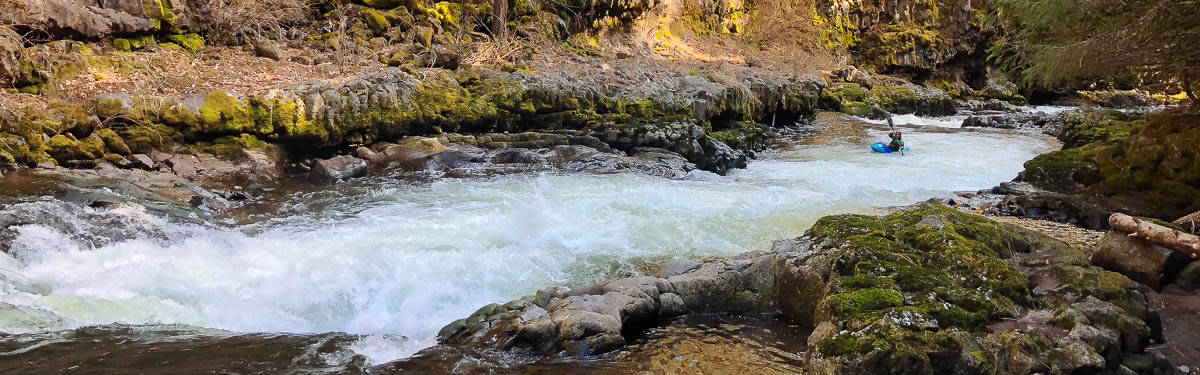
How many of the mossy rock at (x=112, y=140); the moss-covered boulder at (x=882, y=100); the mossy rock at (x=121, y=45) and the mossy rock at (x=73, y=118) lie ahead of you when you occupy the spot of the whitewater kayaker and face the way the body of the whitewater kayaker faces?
3

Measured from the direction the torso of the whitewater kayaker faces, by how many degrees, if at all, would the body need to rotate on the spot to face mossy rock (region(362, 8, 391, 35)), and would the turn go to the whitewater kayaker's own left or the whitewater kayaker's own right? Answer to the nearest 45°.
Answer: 0° — they already face it

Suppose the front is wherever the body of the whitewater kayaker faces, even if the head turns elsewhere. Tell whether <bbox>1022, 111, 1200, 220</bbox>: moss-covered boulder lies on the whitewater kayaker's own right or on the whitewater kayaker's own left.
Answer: on the whitewater kayaker's own left

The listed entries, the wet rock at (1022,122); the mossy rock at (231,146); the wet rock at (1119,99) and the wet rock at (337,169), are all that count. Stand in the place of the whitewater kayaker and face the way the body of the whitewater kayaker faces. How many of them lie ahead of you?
2

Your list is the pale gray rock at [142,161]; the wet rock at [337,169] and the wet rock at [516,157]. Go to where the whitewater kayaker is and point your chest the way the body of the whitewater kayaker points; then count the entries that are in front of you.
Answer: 3

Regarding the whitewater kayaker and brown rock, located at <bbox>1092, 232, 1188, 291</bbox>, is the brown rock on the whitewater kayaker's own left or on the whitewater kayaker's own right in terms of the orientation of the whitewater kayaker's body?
on the whitewater kayaker's own left

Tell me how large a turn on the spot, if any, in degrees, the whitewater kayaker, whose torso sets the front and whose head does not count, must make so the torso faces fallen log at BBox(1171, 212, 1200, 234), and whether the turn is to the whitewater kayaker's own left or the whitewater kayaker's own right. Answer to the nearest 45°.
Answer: approximately 45° to the whitewater kayaker's own left

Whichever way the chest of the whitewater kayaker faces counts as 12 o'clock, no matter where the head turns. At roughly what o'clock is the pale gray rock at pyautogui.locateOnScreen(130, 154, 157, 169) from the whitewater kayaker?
The pale gray rock is roughly at 12 o'clock from the whitewater kayaker.

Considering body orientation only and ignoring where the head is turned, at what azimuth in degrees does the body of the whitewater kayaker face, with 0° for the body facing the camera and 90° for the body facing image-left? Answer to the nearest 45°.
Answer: approximately 45°

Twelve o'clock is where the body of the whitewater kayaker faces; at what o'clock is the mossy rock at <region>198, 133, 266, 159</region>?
The mossy rock is roughly at 12 o'clock from the whitewater kayaker.

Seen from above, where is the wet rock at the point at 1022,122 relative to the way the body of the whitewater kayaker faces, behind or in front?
behind

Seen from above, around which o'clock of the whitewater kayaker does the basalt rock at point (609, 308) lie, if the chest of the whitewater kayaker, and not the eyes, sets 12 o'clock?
The basalt rock is roughly at 11 o'clock from the whitewater kayaker.

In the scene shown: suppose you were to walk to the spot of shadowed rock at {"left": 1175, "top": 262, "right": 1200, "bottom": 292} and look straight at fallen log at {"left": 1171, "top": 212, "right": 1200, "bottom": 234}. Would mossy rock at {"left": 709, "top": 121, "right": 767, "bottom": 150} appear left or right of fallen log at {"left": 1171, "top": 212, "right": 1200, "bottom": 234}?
left
